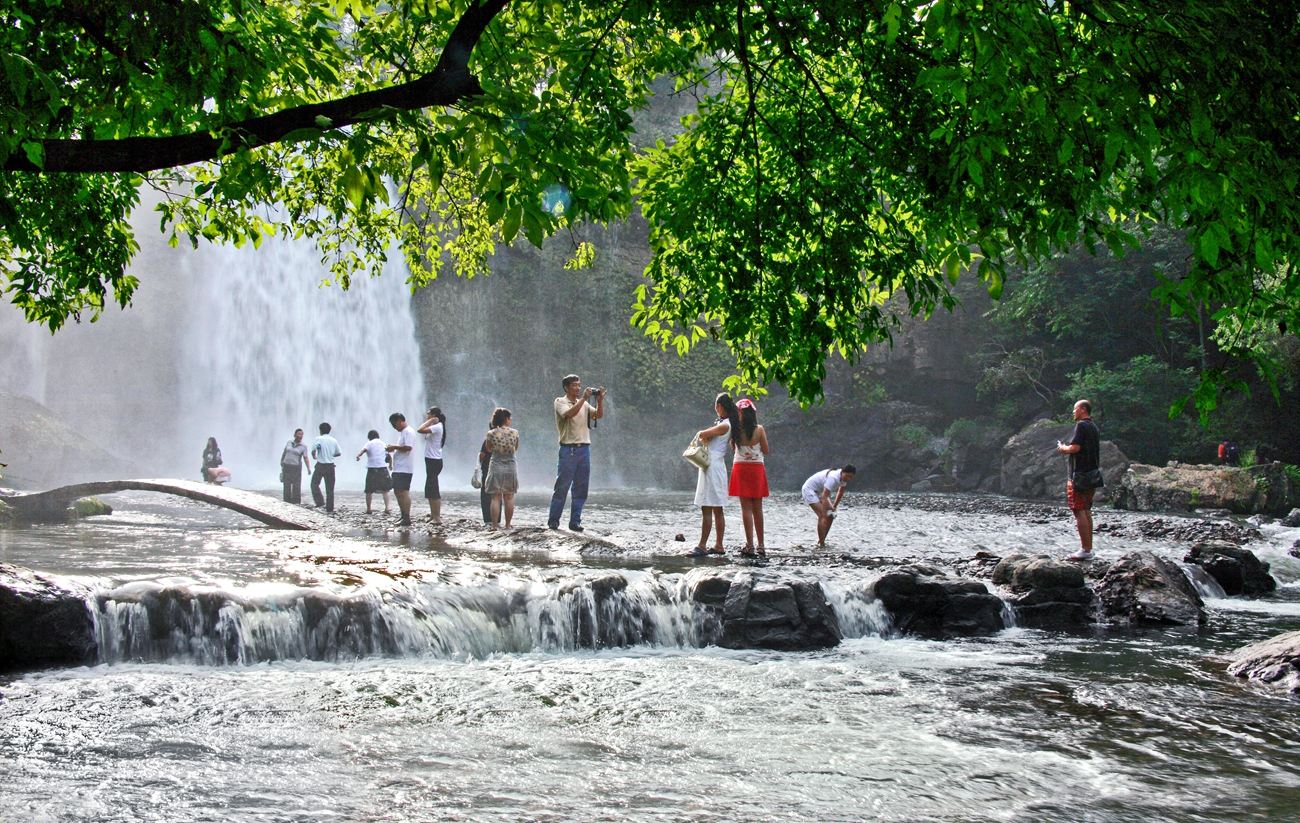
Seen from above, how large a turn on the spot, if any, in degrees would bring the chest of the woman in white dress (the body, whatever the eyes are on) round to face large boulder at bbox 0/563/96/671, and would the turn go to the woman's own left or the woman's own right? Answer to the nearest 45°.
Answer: approximately 45° to the woman's own left

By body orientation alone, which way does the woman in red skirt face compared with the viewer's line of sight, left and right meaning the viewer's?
facing away from the viewer

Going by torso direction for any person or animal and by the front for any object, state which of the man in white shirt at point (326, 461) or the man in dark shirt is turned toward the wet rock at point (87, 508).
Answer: the man in dark shirt

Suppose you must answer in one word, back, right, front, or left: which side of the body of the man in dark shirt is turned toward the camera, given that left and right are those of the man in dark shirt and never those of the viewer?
left

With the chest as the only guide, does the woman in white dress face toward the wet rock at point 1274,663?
no

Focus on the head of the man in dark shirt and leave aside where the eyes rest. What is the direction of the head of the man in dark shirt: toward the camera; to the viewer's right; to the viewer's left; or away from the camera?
to the viewer's left

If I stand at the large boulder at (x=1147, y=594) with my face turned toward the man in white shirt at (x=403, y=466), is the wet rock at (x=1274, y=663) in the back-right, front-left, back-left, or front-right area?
back-left

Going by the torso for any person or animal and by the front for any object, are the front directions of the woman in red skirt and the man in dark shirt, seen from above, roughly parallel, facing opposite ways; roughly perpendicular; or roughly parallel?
roughly perpendicular

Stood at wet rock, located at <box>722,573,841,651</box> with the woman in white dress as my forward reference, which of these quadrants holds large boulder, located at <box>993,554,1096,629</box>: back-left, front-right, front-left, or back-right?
front-right

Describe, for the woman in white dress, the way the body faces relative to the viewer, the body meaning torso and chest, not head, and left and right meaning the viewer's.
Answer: facing to the left of the viewer

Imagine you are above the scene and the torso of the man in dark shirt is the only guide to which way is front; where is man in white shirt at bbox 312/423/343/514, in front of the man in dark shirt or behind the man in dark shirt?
in front
